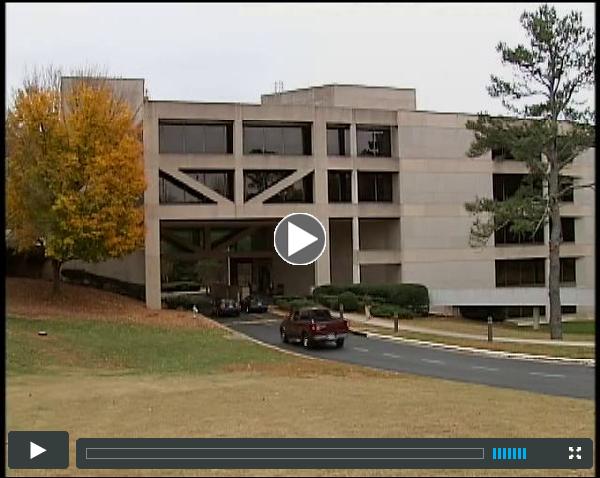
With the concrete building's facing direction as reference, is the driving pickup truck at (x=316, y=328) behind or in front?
in front

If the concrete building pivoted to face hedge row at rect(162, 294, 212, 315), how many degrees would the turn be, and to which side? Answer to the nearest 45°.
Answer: approximately 90° to its right

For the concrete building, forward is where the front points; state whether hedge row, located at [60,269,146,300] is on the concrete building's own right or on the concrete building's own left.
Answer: on the concrete building's own right

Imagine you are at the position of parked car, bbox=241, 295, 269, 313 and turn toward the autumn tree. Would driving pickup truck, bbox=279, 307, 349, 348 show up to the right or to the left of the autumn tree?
left

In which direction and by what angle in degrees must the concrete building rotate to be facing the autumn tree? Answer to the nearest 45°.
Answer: approximately 45° to its right

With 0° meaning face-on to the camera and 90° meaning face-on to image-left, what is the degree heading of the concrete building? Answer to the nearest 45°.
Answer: approximately 0°

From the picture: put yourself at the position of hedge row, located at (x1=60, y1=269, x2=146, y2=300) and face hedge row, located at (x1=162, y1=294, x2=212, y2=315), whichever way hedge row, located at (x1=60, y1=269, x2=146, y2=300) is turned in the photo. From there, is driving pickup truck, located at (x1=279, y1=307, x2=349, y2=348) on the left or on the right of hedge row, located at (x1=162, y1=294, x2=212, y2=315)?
right
